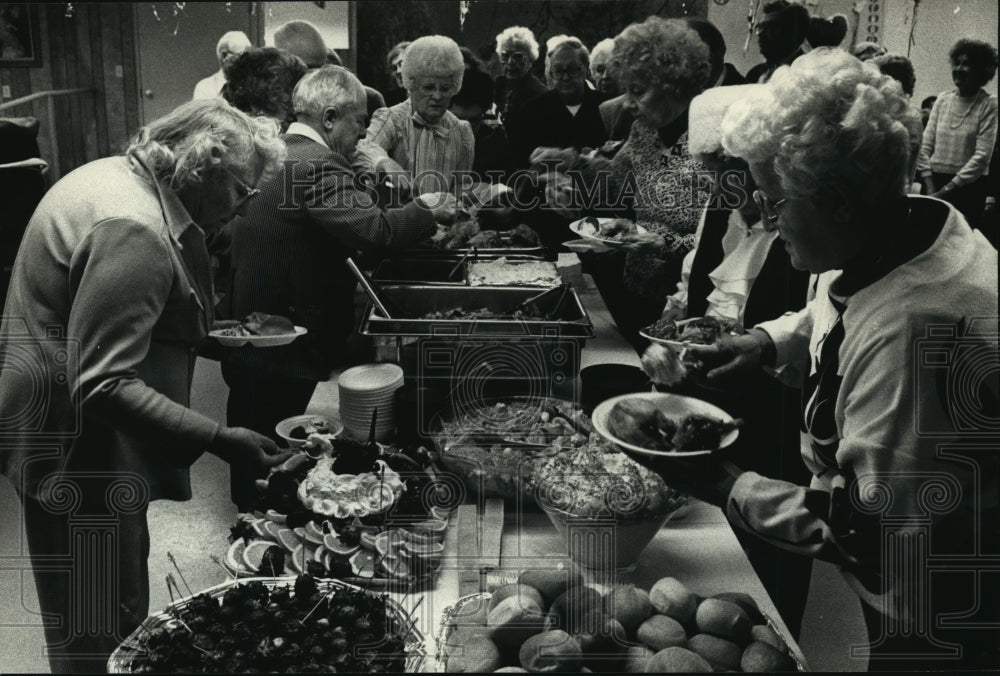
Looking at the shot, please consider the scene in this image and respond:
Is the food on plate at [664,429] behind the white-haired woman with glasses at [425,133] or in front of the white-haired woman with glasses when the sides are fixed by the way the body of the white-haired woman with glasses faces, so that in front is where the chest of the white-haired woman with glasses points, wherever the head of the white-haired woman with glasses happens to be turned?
in front

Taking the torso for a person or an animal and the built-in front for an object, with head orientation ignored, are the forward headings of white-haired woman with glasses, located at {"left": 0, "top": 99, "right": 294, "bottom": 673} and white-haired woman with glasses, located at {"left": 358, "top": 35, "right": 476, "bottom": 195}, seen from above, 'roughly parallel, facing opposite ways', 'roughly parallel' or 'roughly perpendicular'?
roughly perpendicular

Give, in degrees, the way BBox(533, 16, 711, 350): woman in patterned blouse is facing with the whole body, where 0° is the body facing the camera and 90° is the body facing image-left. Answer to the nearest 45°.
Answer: approximately 45°

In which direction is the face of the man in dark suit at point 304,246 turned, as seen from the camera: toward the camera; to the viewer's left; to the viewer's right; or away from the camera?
to the viewer's right

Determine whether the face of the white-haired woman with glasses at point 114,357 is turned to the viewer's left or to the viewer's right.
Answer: to the viewer's right

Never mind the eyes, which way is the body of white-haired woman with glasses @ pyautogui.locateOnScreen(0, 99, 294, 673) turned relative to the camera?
to the viewer's right

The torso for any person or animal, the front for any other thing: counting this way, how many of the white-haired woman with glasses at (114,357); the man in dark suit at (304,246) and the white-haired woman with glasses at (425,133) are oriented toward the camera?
1

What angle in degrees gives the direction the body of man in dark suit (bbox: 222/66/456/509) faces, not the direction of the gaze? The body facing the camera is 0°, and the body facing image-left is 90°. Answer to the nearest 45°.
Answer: approximately 225°

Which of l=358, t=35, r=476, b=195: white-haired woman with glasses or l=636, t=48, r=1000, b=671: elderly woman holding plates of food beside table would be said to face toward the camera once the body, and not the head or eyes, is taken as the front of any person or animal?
the white-haired woman with glasses

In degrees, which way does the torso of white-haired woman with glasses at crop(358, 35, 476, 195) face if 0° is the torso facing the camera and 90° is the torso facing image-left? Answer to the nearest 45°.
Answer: approximately 0°

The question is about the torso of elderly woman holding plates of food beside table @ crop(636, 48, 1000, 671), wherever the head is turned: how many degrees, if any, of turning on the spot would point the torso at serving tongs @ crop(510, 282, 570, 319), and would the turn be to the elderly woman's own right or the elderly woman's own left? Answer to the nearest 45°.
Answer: approximately 45° to the elderly woman's own right

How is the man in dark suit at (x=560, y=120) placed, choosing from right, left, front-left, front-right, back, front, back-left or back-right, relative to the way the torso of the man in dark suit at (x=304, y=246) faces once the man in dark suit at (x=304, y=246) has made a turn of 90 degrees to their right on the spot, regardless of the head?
left

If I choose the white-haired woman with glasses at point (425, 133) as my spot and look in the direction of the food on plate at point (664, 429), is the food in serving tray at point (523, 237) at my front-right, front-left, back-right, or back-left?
front-left

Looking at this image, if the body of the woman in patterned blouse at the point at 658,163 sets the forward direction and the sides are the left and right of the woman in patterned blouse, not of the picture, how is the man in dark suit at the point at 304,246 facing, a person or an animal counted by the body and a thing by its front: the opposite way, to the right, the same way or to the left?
the opposite way
